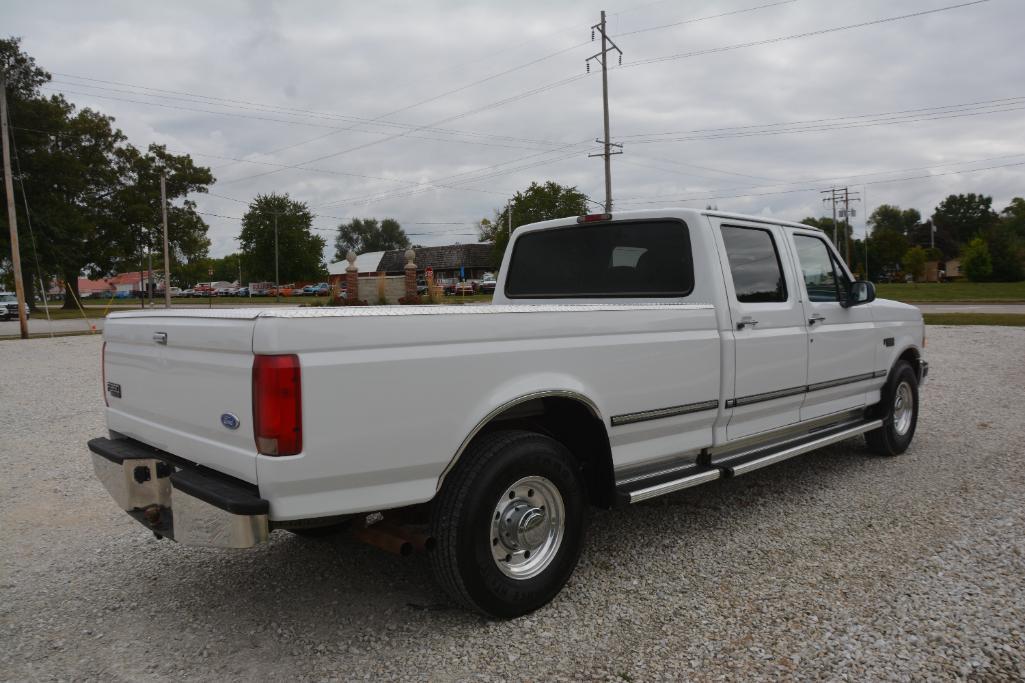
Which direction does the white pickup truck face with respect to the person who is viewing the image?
facing away from the viewer and to the right of the viewer

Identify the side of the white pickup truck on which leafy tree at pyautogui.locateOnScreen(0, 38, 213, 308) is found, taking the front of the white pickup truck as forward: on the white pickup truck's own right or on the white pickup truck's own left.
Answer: on the white pickup truck's own left

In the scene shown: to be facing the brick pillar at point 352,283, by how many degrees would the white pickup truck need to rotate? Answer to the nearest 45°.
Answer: approximately 45° to its left

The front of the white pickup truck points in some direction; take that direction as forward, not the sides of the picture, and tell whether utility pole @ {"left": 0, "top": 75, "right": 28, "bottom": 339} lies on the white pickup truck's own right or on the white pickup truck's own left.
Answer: on the white pickup truck's own left

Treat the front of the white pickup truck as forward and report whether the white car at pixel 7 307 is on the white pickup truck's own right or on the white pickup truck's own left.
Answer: on the white pickup truck's own left
